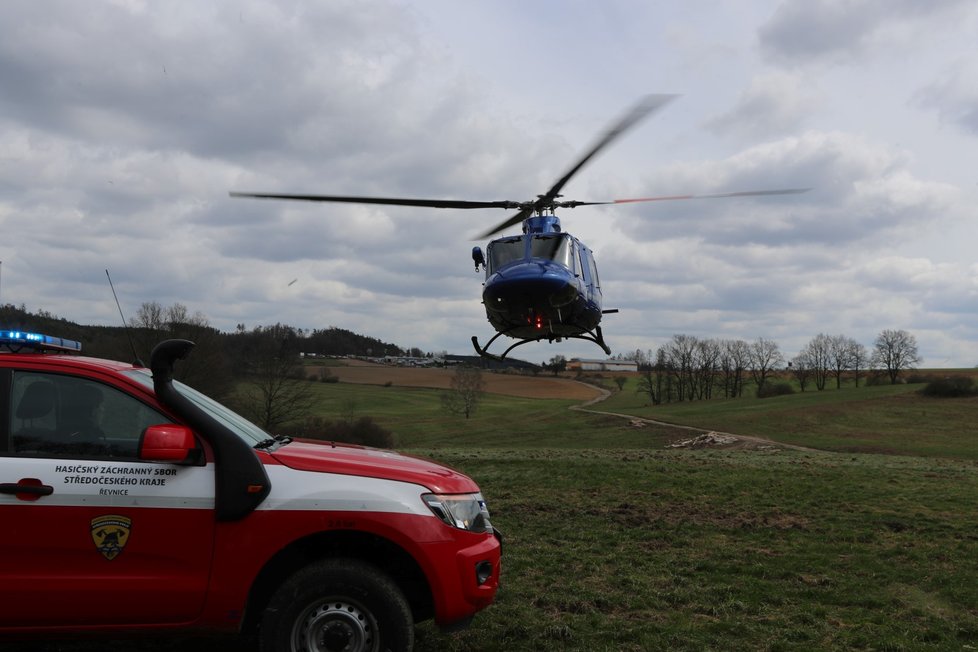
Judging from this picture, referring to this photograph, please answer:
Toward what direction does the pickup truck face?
to the viewer's right

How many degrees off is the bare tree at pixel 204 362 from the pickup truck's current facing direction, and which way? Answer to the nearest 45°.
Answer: approximately 90° to its left

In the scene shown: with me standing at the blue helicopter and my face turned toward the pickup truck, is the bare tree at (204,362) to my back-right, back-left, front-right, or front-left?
back-right

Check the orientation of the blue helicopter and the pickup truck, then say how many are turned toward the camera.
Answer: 1

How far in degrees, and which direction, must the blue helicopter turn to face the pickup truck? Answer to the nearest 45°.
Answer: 0° — it already faces it

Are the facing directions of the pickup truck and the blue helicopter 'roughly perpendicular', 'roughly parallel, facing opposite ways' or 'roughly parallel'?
roughly perpendicular
